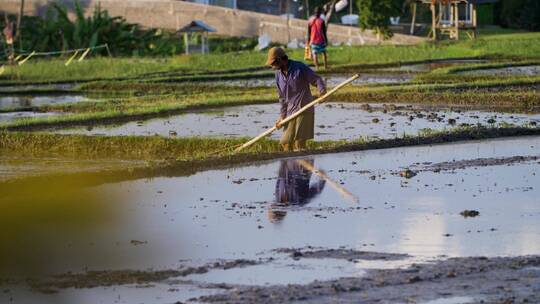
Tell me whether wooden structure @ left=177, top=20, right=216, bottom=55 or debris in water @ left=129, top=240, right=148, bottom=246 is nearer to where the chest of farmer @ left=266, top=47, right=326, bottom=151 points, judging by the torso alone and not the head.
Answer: the debris in water

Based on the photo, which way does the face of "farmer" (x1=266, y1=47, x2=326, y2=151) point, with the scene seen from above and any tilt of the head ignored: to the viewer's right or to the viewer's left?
to the viewer's left

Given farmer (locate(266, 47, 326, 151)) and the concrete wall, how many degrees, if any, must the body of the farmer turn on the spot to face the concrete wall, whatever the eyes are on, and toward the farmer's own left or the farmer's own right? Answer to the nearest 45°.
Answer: approximately 135° to the farmer's own right

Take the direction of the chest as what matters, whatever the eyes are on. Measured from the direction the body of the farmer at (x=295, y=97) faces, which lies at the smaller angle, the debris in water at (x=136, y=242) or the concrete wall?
the debris in water

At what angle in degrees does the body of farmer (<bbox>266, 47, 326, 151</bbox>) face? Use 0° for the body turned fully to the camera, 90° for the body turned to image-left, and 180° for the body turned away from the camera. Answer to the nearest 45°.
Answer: approximately 45°

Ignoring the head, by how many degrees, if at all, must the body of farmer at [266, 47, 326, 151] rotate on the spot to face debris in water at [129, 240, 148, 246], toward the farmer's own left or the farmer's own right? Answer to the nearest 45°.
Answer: approximately 45° to the farmer's own left

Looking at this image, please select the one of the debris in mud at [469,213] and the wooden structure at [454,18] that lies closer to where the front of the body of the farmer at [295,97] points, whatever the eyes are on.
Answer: the debris in mud

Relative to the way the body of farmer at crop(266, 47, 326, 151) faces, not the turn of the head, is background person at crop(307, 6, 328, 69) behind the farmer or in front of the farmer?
behind
